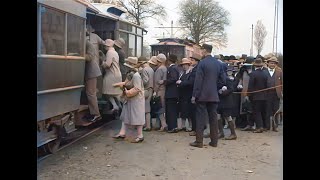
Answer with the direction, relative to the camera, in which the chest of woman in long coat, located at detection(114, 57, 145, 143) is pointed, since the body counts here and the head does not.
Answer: to the viewer's left

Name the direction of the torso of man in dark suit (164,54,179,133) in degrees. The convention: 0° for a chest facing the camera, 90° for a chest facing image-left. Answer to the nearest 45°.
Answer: approximately 90°

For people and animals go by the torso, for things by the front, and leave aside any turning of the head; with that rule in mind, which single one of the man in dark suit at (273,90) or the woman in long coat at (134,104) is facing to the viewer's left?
the woman in long coat

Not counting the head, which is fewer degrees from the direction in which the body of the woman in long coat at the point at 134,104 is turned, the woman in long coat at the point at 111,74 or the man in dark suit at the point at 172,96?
the woman in long coat
